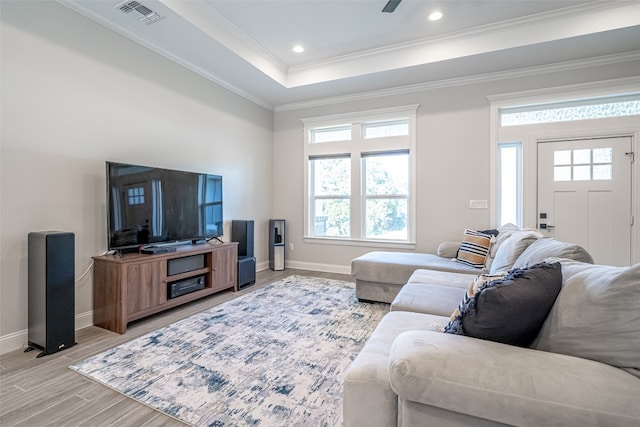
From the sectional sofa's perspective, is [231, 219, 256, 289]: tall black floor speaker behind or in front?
in front

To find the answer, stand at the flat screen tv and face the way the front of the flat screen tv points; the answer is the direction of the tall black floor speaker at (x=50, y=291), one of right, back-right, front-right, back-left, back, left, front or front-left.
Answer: right

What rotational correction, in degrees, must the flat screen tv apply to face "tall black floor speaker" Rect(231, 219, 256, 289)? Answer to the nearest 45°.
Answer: approximately 90° to its left

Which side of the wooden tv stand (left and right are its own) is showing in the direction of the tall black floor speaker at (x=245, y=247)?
left

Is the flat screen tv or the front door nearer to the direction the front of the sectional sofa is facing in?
the flat screen tv

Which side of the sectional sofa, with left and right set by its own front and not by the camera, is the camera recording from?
left

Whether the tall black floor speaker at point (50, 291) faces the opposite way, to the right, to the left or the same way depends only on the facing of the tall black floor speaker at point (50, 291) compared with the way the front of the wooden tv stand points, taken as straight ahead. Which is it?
the same way

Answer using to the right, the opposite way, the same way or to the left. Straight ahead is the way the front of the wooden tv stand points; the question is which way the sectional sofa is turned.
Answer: the opposite way

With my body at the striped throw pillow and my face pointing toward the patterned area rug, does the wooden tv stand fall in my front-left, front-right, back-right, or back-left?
front-right

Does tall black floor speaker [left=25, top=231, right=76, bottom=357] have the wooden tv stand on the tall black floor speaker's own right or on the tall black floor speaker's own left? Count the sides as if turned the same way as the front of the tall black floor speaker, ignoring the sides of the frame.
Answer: on the tall black floor speaker's own left

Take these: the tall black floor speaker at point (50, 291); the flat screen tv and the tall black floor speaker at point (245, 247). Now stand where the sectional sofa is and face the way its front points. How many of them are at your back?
0

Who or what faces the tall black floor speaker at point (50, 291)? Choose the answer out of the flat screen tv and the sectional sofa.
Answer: the sectional sofa

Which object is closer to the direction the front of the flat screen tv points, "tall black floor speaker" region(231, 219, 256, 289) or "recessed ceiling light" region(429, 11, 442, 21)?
the recessed ceiling light

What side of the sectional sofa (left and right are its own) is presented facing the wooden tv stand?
front

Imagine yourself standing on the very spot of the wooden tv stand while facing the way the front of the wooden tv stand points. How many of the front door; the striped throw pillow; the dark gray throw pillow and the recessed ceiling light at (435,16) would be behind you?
0

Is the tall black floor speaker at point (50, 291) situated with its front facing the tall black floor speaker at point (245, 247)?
no

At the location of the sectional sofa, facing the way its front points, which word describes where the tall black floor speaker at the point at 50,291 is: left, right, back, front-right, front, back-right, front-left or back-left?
front

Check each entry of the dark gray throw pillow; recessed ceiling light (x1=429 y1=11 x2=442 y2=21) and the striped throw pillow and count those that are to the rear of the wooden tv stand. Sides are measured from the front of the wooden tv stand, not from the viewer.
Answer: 0

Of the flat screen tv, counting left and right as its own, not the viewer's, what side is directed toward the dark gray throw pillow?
front

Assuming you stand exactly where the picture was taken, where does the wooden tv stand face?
facing the viewer and to the right of the viewer
